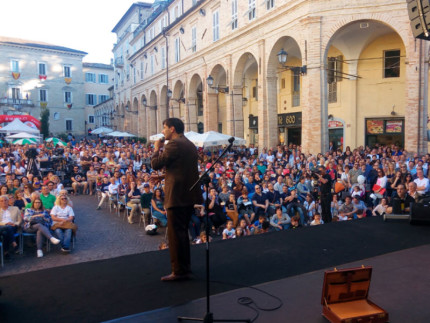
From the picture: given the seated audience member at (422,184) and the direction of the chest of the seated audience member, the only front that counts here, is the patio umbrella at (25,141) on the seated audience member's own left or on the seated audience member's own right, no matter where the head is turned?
on the seated audience member's own right

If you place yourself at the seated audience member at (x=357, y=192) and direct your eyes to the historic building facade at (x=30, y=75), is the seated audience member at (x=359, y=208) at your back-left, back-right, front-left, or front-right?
back-left

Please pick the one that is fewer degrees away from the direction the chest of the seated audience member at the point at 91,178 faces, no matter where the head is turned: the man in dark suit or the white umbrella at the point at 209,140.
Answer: the man in dark suit

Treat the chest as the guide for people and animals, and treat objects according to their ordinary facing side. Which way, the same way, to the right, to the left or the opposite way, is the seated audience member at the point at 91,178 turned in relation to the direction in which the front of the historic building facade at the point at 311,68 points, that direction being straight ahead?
to the left

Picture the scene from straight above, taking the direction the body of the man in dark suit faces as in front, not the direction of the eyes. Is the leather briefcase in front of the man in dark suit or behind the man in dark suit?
behind

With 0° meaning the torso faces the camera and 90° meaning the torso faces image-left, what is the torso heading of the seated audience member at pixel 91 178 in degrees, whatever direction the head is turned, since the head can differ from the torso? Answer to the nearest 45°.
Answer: approximately 0°

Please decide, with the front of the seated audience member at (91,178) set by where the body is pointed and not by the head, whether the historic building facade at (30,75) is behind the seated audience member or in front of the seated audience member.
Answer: behind

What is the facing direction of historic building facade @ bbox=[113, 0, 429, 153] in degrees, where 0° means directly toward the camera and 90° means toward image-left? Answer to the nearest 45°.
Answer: approximately 45°

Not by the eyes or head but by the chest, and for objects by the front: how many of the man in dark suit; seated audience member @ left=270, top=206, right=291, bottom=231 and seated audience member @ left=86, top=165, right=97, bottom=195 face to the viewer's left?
1

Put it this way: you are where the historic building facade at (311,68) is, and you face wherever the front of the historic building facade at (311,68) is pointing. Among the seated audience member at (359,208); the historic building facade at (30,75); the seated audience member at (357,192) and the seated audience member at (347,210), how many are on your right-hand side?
1

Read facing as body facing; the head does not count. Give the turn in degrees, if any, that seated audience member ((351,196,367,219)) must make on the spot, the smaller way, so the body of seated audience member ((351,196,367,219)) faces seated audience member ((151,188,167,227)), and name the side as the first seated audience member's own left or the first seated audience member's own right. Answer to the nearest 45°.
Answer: approximately 45° to the first seated audience member's own right

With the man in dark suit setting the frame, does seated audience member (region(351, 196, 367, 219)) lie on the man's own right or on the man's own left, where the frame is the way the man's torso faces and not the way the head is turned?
on the man's own right
